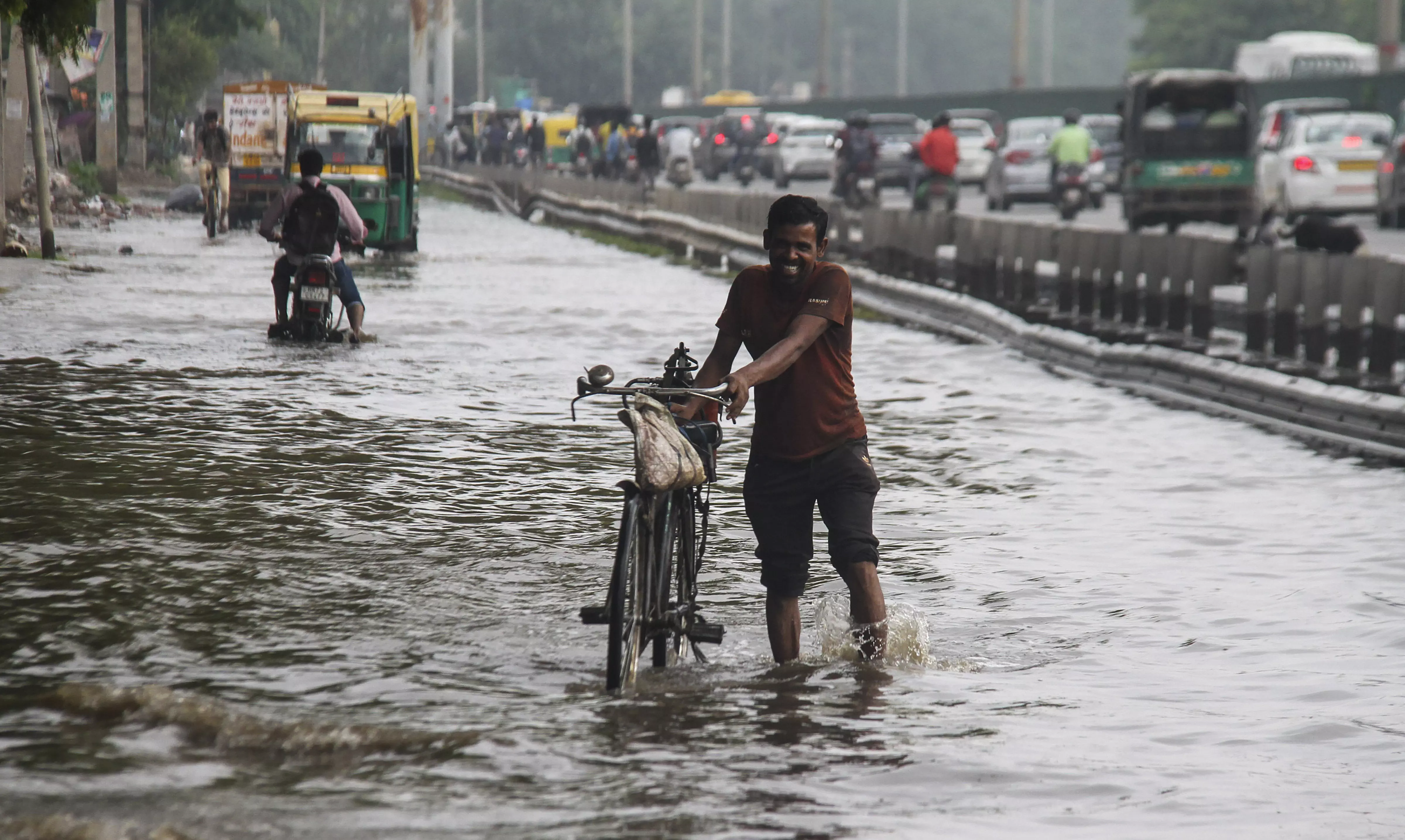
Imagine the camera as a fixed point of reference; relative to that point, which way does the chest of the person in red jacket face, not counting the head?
away from the camera

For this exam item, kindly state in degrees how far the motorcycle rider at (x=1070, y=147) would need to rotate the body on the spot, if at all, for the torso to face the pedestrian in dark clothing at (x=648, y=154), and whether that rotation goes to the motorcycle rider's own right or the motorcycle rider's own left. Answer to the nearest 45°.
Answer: approximately 45° to the motorcycle rider's own left

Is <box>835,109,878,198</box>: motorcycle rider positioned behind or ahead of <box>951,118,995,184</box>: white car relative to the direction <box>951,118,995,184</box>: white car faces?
behind

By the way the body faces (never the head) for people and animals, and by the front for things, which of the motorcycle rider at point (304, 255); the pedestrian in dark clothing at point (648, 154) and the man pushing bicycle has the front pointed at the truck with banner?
the motorcycle rider at point (304, 255)

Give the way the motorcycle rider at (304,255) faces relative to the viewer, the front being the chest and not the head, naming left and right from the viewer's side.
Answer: facing away from the viewer

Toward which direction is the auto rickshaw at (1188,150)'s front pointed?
away from the camera

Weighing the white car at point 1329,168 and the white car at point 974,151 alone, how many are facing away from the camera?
2

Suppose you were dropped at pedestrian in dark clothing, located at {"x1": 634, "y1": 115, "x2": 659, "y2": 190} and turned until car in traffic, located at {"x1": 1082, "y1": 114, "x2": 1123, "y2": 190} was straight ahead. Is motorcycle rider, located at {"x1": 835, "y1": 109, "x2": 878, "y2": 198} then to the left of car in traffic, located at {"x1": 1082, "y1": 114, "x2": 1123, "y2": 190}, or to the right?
right

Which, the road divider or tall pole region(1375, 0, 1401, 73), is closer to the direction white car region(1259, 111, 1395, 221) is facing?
the tall pole

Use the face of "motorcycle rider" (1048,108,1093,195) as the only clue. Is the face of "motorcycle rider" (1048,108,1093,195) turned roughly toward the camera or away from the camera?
away from the camera
